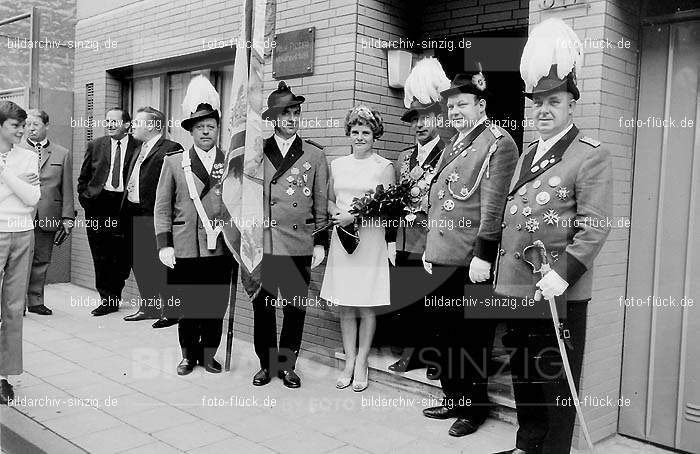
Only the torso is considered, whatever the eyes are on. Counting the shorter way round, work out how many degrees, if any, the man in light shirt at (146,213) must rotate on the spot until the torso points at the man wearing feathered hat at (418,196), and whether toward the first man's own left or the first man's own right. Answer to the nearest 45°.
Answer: approximately 90° to the first man's own left

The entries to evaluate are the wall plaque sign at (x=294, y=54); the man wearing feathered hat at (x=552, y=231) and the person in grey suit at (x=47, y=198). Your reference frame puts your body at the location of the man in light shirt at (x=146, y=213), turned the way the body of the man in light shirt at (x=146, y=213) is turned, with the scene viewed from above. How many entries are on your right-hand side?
1

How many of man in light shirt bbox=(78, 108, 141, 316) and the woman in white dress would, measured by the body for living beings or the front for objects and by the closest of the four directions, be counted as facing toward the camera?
2

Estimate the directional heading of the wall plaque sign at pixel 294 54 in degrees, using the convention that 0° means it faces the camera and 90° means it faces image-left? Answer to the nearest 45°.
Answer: approximately 45°

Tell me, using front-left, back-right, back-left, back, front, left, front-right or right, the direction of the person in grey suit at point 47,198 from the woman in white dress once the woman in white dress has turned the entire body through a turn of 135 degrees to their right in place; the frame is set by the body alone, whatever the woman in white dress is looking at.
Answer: front

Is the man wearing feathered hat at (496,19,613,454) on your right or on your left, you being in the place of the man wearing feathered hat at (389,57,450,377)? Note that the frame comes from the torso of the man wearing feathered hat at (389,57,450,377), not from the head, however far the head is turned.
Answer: on your left

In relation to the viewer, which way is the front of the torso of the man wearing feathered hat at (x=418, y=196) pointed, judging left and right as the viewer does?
facing the viewer and to the left of the viewer

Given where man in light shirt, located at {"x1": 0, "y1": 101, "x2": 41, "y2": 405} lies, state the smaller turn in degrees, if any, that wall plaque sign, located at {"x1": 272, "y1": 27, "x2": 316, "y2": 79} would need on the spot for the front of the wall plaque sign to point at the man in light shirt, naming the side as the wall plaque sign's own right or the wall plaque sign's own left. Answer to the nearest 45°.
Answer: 0° — it already faces them

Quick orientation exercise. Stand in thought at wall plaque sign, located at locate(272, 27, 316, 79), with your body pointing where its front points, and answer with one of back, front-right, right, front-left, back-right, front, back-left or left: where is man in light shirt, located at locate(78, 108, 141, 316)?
right

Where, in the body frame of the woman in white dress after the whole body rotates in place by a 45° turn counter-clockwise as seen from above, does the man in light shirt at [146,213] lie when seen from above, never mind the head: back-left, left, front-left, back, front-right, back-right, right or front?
back

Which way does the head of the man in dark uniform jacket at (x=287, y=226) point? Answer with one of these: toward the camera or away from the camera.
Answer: toward the camera

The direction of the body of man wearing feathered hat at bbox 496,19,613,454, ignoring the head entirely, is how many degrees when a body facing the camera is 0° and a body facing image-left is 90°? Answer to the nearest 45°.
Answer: approximately 45°

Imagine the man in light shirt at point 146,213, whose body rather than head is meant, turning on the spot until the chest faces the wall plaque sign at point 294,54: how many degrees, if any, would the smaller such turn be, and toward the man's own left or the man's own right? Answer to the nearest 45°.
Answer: approximately 90° to the man's own left

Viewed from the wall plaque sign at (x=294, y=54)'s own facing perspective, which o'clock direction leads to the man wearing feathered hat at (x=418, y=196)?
The man wearing feathered hat is roughly at 9 o'clock from the wall plaque sign.

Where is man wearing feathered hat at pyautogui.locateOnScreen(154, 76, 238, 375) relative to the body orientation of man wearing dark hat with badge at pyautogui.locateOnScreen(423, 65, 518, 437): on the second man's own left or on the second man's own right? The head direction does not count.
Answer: on the second man's own right
